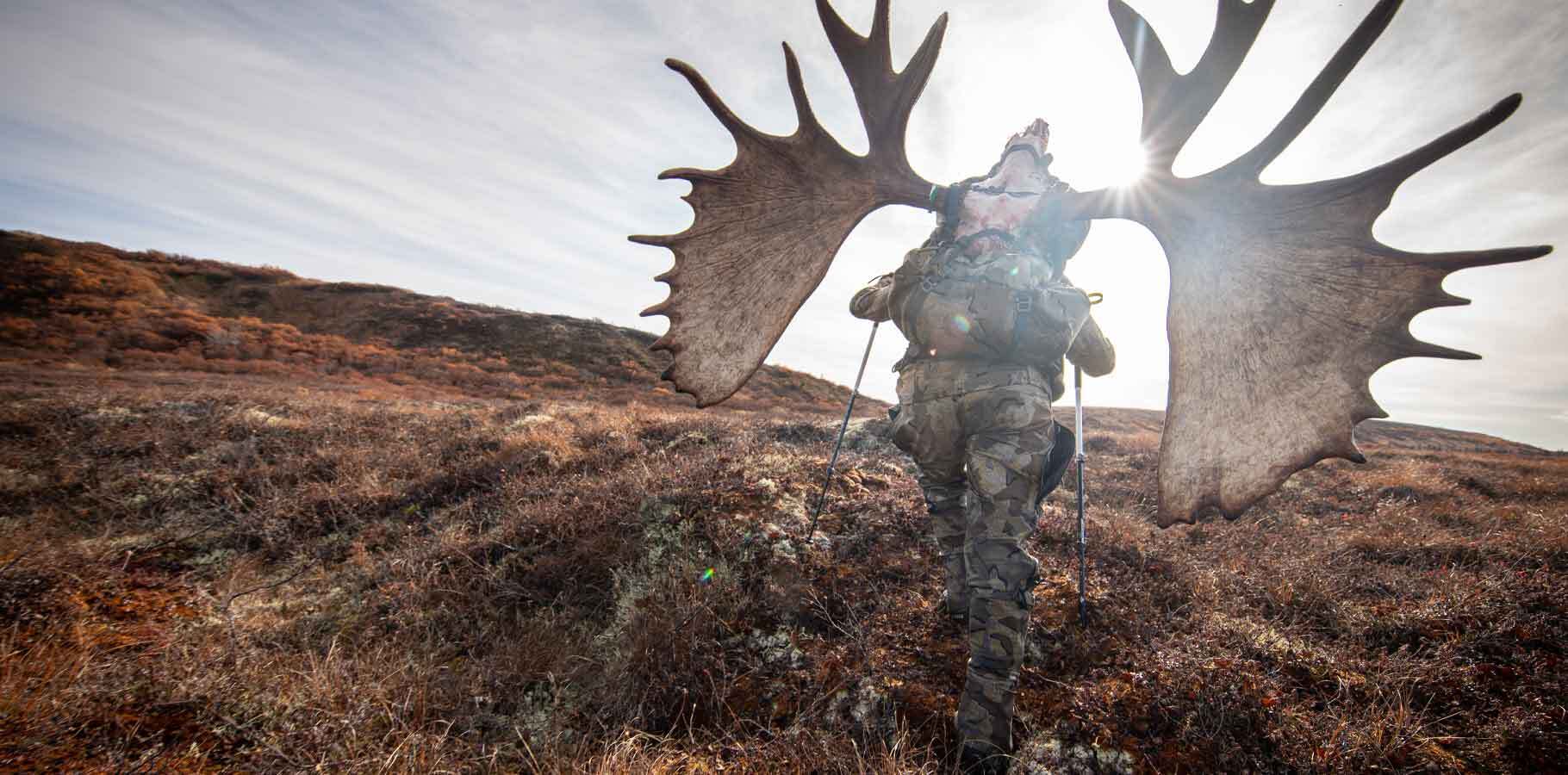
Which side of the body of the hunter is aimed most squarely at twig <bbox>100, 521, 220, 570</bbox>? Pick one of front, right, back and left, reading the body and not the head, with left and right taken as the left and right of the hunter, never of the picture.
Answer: left

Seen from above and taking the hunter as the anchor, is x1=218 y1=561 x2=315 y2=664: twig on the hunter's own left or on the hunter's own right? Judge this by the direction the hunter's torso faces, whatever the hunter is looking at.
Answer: on the hunter's own left

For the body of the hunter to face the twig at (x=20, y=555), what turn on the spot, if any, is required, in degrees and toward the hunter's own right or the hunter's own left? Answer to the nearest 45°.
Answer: approximately 90° to the hunter's own left

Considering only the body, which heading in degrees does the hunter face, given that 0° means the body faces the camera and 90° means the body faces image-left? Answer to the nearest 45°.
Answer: approximately 180°
